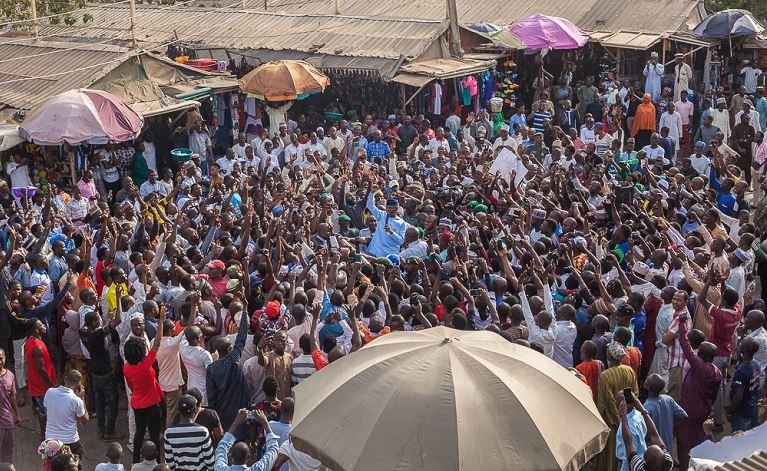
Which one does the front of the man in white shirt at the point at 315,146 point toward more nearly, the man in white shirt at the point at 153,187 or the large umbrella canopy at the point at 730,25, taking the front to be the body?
the man in white shirt

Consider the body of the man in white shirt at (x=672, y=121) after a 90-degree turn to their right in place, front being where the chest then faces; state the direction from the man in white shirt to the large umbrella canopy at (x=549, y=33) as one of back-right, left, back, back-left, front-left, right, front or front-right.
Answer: front-right

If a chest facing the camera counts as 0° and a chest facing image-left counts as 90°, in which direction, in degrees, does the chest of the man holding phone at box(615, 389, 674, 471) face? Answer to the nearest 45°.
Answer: approximately 180°

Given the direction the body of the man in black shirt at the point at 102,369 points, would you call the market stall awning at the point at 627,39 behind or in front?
in front

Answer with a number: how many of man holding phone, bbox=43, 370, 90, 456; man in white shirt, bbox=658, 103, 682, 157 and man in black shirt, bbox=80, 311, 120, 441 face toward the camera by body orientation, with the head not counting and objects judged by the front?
1

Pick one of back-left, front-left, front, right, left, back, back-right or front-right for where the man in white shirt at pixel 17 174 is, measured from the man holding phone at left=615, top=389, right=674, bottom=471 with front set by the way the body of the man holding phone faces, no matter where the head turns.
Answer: front-left

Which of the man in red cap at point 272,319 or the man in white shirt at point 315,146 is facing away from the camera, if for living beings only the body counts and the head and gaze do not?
the man in red cap

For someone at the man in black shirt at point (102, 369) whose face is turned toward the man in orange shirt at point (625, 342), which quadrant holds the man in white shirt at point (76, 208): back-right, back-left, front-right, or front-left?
back-left

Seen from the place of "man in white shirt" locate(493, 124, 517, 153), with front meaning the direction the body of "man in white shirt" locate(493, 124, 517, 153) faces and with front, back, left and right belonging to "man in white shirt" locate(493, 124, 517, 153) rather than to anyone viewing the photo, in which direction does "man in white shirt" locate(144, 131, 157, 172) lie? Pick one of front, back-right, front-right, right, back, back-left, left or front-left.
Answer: right

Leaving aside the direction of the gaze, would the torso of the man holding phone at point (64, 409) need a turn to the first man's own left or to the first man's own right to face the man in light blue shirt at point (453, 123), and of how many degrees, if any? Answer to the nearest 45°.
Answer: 0° — they already face them

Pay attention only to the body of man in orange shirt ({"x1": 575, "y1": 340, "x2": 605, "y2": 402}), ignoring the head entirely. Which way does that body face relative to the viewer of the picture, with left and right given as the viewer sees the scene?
facing away from the viewer

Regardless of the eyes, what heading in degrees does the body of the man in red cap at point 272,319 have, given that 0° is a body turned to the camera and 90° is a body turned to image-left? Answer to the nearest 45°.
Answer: approximately 180°

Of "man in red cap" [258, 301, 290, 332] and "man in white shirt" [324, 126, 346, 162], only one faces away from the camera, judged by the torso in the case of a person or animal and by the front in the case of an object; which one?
the man in red cap

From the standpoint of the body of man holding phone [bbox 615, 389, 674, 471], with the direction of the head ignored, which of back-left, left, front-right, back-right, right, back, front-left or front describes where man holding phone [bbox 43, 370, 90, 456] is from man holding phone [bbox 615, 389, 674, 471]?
left
